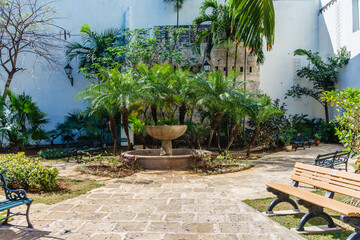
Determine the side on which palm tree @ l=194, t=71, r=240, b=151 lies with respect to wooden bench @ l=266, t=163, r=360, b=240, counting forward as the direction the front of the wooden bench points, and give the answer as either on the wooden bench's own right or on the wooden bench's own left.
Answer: on the wooden bench's own right

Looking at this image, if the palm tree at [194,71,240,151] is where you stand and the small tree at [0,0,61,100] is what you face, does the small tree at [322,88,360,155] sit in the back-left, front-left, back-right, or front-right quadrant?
back-left

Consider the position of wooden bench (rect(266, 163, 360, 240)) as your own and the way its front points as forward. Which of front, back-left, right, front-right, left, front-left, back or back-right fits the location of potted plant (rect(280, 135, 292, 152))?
back-right

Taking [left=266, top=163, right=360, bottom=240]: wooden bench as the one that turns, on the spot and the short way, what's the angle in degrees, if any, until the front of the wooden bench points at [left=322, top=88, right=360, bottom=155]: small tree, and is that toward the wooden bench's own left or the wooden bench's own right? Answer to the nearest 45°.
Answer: approximately 135° to the wooden bench's own right

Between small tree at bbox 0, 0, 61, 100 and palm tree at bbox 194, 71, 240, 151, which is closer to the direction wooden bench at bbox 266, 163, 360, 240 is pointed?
the small tree

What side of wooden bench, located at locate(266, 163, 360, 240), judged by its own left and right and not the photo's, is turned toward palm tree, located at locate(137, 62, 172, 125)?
right

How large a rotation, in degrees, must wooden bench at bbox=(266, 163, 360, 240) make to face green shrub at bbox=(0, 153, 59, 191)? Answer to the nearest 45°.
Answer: approximately 45° to its right

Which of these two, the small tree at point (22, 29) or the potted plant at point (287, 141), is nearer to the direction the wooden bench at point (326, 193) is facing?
the small tree

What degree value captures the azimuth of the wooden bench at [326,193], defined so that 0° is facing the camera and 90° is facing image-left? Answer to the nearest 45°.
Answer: approximately 45°

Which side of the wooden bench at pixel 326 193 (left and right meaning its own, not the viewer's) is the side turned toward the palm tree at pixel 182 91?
right

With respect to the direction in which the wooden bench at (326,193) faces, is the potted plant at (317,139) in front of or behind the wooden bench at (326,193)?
behind
